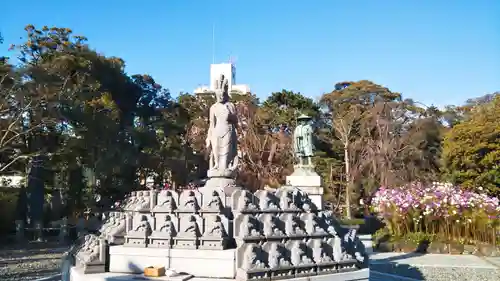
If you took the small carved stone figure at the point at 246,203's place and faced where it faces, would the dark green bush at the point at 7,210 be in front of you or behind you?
behind

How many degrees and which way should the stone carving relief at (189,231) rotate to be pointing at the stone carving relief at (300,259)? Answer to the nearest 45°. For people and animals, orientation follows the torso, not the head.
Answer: approximately 90° to its left

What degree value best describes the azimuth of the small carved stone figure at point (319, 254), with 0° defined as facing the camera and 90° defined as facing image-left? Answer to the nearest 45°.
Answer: approximately 315°

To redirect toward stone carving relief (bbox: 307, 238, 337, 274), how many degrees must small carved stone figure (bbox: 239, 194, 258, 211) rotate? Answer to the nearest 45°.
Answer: approximately 45° to its left

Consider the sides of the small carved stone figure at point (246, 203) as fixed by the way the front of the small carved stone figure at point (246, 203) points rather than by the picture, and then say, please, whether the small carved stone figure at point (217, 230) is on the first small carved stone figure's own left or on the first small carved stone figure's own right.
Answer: on the first small carved stone figure's own right

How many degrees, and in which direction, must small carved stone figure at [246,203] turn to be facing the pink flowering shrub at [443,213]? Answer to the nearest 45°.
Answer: approximately 90° to its left

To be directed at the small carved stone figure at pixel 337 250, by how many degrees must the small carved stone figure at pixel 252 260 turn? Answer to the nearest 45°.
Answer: approximately 90° to its left

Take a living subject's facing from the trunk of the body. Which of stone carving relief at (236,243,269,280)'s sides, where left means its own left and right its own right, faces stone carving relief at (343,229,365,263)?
left

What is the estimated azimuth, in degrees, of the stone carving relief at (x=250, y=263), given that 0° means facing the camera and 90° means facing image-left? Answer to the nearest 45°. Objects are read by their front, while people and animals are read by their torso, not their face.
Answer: approximately 315°
